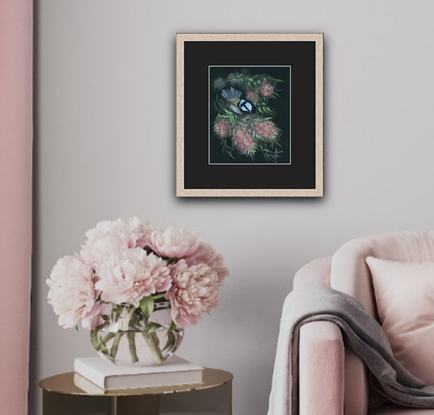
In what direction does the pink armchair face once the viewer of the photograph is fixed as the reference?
facing the viewer

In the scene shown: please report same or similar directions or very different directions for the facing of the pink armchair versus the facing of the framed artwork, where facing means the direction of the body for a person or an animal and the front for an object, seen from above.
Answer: same or similar directions

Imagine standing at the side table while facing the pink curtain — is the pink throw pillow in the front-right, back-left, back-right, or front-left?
back-right

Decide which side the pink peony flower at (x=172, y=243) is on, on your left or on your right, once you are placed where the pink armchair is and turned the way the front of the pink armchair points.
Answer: on your right

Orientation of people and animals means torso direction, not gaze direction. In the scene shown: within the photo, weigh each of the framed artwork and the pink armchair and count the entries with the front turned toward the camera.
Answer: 2

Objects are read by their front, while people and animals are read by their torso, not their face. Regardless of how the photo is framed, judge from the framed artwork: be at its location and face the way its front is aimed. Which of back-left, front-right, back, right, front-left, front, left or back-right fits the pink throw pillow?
front-left

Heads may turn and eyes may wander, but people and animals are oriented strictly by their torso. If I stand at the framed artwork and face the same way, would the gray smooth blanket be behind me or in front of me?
in front

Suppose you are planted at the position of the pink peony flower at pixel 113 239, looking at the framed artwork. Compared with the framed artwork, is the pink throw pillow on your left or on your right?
right

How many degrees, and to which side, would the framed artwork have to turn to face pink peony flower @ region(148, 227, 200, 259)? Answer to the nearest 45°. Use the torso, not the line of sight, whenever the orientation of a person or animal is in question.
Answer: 0° — it already faces it

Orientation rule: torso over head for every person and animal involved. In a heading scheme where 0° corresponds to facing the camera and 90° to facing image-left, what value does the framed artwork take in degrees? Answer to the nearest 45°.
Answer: approximately 0°
